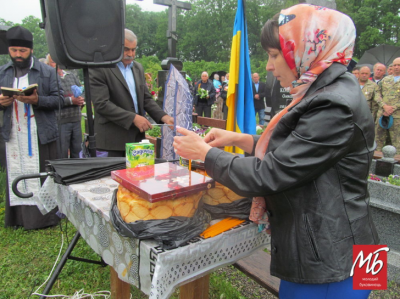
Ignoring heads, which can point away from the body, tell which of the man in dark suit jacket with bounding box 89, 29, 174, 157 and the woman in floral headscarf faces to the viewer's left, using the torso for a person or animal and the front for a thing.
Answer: the woman in floral headscarf

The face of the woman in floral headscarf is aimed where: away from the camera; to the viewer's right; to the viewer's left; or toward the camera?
to the viewer's left

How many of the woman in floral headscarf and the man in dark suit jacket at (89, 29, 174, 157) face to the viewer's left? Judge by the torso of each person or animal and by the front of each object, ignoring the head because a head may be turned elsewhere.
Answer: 1

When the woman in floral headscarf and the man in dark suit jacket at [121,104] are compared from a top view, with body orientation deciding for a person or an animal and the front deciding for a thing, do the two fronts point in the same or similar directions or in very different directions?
very different directions

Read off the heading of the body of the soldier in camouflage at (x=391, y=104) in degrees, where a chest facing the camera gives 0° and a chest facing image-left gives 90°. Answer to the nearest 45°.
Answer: approximately 45°

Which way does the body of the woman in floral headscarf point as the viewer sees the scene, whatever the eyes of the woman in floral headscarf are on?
to the viewer's left

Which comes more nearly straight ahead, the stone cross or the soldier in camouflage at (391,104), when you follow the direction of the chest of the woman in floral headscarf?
the stone cross

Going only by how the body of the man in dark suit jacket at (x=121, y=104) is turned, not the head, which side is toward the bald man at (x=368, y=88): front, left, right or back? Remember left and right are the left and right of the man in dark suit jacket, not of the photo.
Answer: left

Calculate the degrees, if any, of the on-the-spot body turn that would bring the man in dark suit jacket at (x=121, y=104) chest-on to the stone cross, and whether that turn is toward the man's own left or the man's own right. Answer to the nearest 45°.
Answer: approximately 135° to the man's own left

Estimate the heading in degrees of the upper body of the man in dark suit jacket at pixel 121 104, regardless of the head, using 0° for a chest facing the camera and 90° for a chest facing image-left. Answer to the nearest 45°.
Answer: approximately 315°
